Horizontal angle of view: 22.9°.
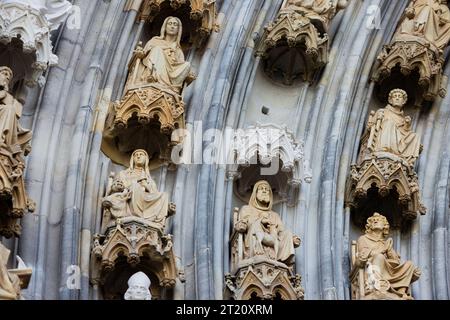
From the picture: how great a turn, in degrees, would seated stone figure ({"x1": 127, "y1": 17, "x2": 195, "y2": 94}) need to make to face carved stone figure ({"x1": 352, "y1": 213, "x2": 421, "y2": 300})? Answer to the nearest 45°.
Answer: approximately 90° to its left

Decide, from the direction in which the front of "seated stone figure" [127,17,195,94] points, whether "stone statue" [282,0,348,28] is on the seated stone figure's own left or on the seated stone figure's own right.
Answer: on the seated stone figure's own left

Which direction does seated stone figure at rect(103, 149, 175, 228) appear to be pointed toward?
toward the camera

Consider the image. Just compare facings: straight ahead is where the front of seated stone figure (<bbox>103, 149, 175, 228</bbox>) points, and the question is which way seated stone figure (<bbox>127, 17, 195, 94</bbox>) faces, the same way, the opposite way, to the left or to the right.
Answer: the same way

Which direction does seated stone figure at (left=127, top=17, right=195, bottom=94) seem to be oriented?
toward the camera

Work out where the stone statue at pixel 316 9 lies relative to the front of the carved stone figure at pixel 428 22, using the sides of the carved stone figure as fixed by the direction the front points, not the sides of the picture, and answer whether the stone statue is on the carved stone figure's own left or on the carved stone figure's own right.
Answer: on the carved stone figure's own right

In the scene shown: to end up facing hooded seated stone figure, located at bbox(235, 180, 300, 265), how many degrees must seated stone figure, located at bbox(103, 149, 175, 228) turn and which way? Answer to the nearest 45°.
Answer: approximately 90° to its left

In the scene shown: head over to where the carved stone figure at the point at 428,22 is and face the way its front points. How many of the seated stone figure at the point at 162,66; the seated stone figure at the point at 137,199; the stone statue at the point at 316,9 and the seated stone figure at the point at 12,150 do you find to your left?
0

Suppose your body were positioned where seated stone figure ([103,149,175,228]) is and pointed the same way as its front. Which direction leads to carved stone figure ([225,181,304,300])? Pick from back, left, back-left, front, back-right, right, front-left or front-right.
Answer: left

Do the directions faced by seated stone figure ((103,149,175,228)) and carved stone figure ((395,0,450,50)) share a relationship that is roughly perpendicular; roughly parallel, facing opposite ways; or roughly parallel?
roughly parallel
